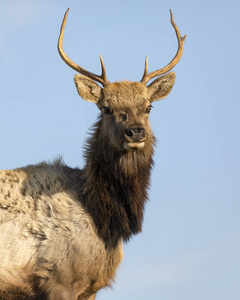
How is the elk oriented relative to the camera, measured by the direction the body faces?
to the viewer's right
